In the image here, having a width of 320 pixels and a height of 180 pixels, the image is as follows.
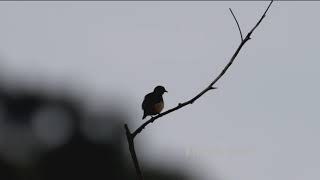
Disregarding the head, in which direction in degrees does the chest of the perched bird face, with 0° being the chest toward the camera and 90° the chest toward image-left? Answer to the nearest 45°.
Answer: approximately 270°
